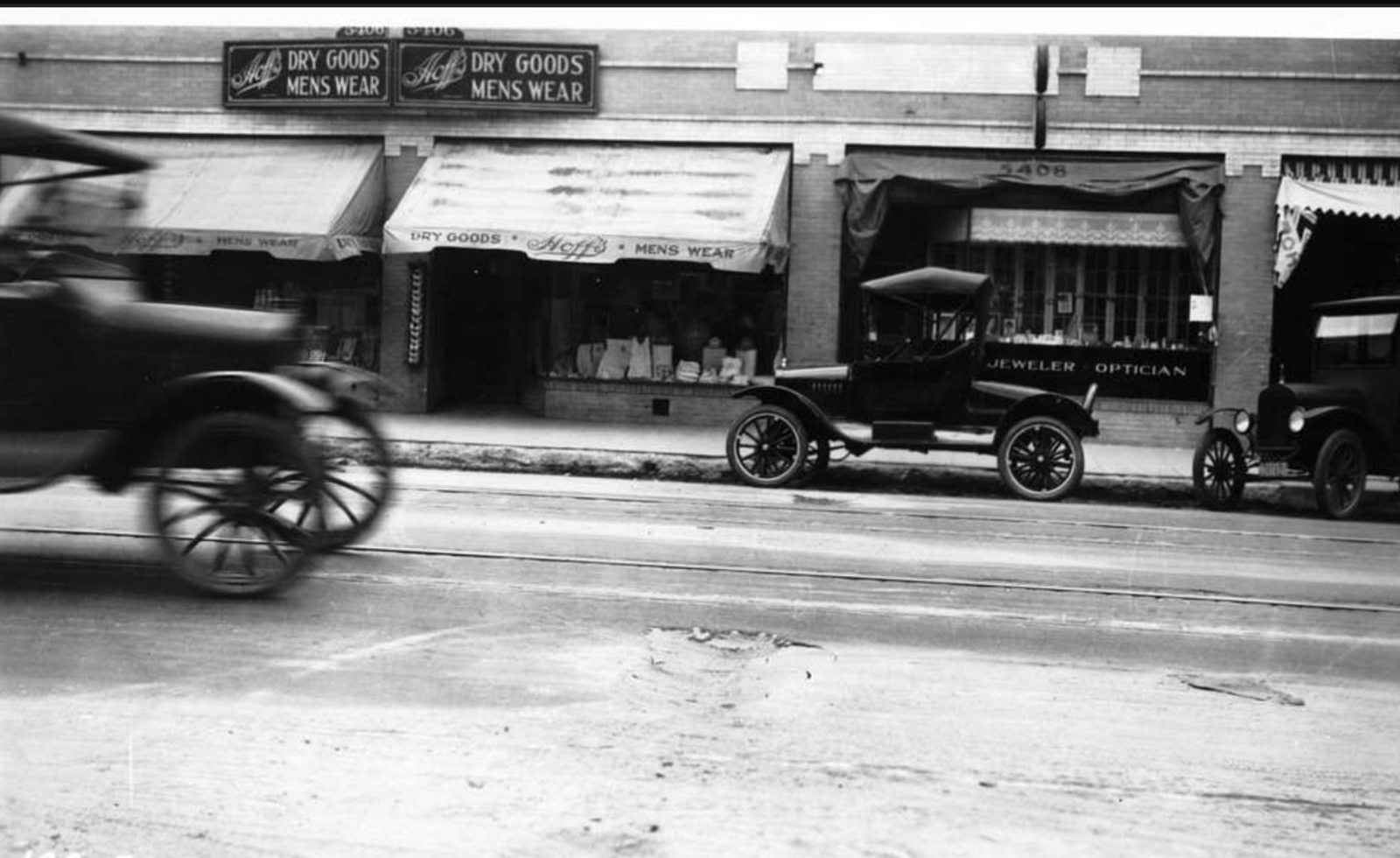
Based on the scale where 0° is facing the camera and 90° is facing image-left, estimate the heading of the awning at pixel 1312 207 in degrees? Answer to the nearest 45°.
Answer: approximately 0°

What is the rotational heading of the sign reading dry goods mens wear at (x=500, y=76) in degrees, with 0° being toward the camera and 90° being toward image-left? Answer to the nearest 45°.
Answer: approximately 0°

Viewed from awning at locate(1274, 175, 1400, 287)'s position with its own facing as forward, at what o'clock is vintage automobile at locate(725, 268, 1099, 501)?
The vintage automobile is roughly at 1 o'clock from the awning.

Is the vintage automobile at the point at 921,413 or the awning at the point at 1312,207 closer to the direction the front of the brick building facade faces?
the vintage automobile

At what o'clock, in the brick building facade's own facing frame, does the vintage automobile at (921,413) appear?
The vintage automobile is roughly at 12 o'clock from the brick building facade.

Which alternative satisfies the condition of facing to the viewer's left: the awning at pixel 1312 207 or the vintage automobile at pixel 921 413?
the vintage automobile

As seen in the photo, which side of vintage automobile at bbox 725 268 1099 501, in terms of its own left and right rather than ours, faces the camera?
left

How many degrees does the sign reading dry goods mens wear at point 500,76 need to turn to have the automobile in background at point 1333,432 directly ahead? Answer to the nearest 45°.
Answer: approximately 45° to its left

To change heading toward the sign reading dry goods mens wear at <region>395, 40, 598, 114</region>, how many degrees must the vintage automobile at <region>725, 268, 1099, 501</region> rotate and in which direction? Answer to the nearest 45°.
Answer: approximately 45° to its right

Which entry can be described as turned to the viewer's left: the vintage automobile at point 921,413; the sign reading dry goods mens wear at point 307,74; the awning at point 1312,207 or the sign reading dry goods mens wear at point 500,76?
the vintage automobile
